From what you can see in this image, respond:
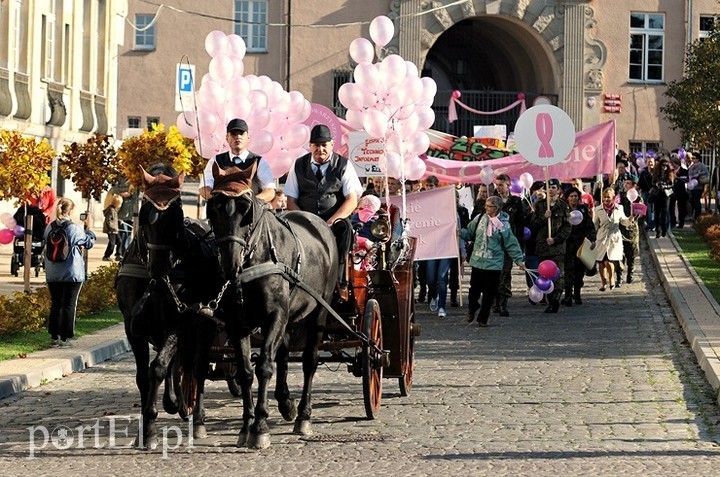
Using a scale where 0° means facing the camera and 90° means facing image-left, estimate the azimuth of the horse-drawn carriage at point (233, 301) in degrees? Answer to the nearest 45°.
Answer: approximately 45°

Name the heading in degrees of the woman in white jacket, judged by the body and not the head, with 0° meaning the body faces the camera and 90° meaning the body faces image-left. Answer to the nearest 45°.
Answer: approximately 0°

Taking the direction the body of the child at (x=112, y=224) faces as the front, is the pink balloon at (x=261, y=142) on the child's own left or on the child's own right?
on the child's own right

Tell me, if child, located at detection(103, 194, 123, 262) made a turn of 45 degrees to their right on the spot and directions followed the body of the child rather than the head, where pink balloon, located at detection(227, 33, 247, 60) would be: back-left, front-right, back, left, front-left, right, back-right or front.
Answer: front-right

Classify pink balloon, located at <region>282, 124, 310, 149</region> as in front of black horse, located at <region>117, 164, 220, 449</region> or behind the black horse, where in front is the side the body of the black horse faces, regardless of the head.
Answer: behind

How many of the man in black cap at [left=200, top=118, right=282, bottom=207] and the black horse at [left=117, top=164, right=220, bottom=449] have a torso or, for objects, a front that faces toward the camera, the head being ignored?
2

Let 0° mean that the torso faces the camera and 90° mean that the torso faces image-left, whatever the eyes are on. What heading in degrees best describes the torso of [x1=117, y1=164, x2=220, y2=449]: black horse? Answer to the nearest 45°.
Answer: approximately 0°
